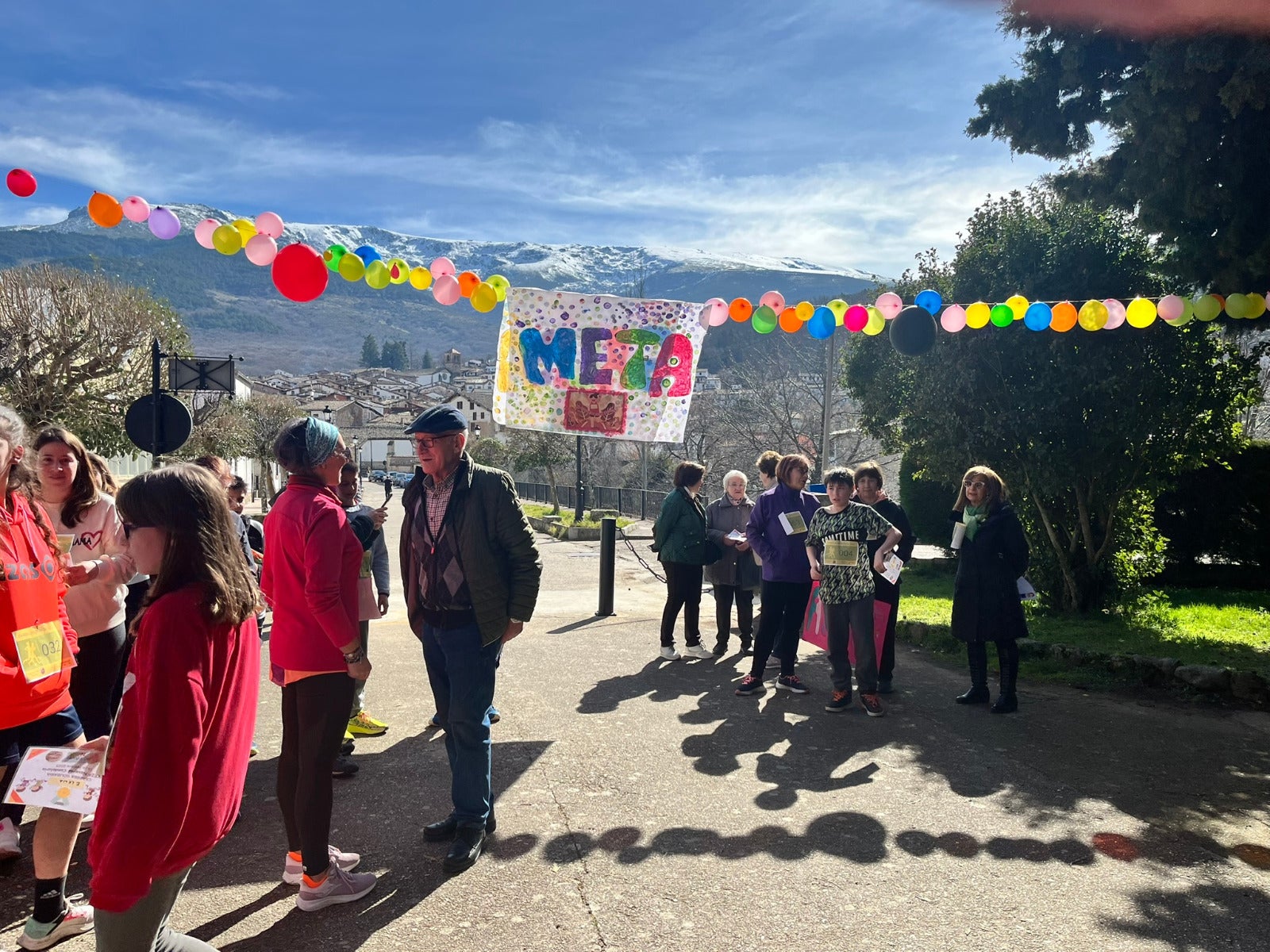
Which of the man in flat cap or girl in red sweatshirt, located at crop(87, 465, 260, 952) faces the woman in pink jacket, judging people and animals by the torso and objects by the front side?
the man in flat cap

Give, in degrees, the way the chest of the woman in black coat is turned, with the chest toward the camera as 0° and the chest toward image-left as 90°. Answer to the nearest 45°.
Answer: approximately 45°

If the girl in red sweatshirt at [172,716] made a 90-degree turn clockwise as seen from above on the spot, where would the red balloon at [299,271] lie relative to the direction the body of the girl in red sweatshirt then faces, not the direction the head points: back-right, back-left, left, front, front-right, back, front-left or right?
front

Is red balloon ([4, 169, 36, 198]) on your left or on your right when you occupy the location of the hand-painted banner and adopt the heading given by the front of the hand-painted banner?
on your right

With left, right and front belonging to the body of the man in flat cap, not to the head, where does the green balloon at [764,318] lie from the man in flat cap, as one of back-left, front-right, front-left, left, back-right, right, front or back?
back

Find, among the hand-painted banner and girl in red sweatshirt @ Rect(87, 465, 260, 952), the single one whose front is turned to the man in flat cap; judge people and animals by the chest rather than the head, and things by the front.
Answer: the hand-painted banner

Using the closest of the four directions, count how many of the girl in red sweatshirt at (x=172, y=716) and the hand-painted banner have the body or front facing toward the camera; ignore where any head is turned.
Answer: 1

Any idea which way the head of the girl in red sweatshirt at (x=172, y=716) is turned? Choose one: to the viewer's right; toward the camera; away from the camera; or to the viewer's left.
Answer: to the viewer's left

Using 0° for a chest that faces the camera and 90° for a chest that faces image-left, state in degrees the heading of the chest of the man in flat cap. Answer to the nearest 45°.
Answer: approximately 45°

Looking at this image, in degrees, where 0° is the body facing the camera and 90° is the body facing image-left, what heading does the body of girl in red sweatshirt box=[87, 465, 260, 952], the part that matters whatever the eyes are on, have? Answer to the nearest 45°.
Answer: approximately 90°

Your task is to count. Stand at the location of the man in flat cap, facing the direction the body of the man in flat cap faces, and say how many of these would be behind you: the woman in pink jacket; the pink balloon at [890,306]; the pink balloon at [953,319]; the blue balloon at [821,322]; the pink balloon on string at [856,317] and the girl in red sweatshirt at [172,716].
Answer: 4
